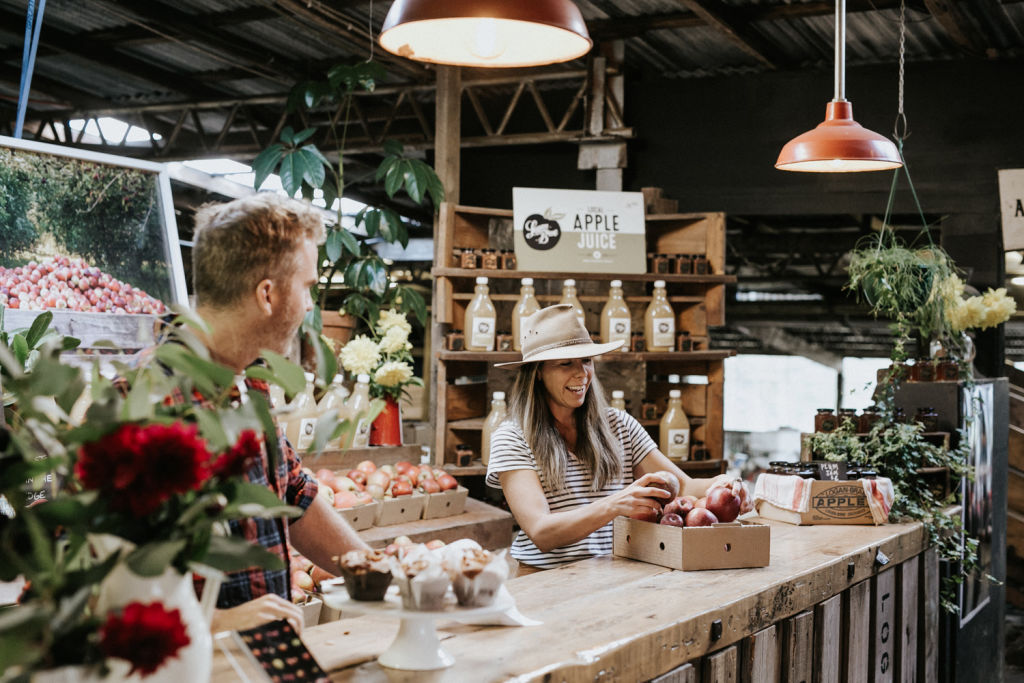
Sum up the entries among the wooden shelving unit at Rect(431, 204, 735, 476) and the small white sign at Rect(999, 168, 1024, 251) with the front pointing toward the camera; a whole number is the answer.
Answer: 2

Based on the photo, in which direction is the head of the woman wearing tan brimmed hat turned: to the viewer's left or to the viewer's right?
to the viewer's right

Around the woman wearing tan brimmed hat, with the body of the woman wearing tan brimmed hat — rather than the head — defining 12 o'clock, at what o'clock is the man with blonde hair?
The man with blonde hair is roughly at 2 o'clock from the woman wearing tan brimmed hat.

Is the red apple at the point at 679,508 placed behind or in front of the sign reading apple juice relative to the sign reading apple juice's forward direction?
in front

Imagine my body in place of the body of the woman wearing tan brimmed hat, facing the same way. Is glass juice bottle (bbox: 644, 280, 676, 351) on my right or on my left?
on my left

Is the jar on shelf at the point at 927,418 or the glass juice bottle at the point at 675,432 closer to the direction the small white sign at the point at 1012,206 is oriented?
the jar on shelf

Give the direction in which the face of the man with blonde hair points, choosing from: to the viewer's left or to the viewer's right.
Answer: to the viewer's right

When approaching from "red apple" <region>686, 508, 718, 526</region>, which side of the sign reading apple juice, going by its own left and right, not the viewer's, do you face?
front

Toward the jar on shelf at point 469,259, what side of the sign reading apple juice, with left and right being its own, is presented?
right

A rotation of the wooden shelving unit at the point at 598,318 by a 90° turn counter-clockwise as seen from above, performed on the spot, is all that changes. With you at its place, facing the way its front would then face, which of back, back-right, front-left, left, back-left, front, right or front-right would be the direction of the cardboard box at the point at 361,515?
back-right
